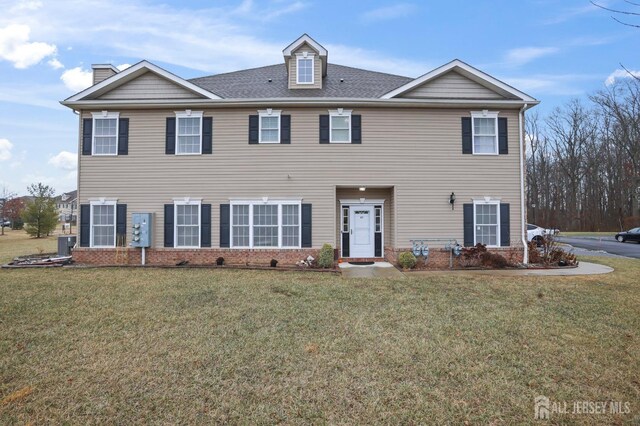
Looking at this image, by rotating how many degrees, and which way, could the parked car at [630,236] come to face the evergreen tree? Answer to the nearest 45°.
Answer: approximately 45° to its left

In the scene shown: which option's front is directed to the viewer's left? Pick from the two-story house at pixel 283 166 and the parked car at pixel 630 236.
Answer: the parked car

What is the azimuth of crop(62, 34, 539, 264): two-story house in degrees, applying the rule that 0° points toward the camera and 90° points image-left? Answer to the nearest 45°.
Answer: approximately 0°

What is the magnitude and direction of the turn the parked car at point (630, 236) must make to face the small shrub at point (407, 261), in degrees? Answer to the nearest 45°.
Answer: approximately 90° to its left

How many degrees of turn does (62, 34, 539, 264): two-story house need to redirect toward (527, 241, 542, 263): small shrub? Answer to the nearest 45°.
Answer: approximately 90° to its left

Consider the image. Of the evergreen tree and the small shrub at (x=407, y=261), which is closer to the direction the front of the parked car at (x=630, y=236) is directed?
the evergreen tree

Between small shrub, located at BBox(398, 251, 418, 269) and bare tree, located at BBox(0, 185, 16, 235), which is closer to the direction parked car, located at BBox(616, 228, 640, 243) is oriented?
the bare tree

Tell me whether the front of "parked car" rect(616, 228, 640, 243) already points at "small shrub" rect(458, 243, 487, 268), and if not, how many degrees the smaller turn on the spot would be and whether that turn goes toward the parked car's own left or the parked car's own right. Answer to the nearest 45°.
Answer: approximately 90° to the parked car's own left

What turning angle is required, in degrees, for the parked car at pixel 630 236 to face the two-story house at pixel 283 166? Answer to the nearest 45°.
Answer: approximately 90° to its left

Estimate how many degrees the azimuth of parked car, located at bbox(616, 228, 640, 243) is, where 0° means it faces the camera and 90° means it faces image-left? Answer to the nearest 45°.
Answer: approximately 90°

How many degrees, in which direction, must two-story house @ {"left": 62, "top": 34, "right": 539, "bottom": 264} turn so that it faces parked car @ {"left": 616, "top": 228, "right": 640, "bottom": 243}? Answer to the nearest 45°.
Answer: approximately 135° to its left

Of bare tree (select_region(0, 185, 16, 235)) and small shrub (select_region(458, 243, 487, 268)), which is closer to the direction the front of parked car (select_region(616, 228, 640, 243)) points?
the bare tree

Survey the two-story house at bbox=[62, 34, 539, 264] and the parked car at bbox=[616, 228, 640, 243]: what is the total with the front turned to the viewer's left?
1

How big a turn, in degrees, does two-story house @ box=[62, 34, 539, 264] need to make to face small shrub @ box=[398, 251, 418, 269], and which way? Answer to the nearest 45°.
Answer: approximately 90° to its left
